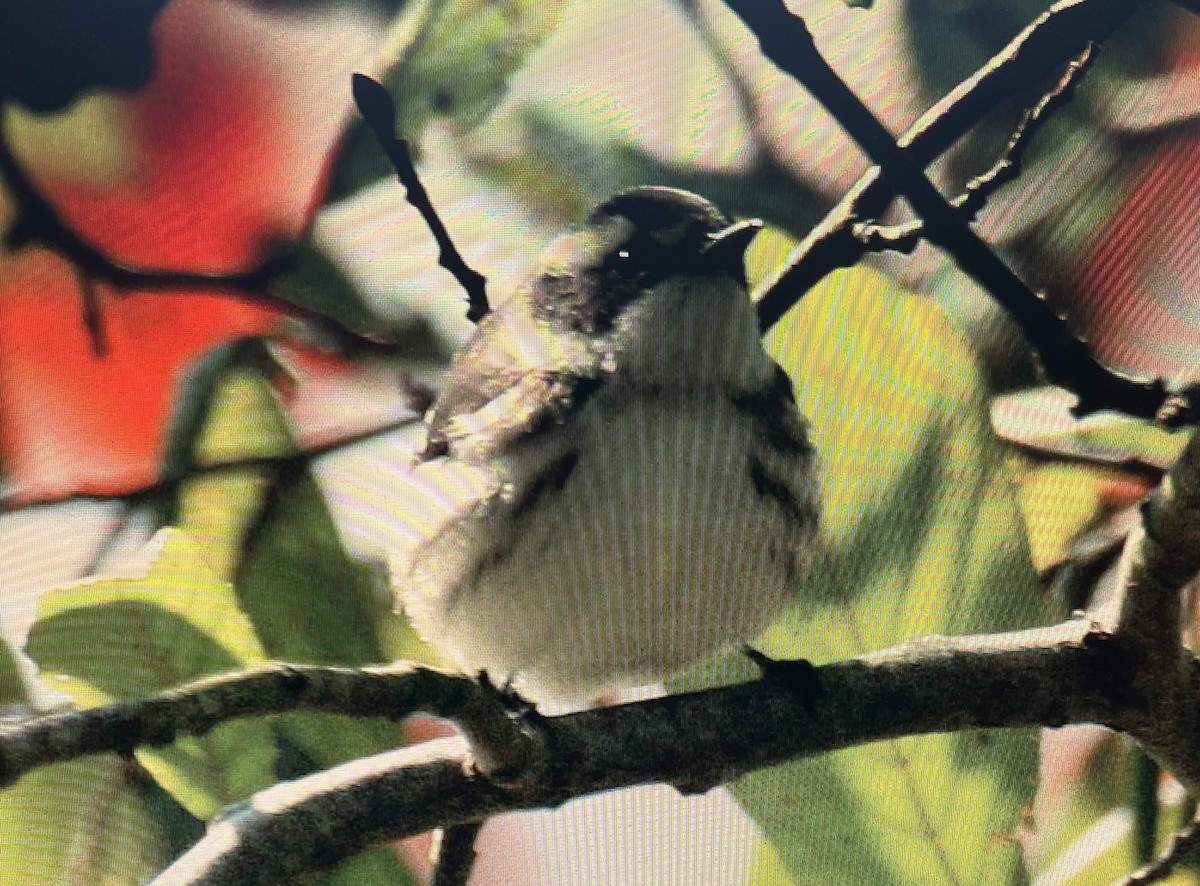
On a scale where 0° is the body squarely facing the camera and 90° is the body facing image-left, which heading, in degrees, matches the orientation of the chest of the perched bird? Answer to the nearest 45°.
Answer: approximately 315°
